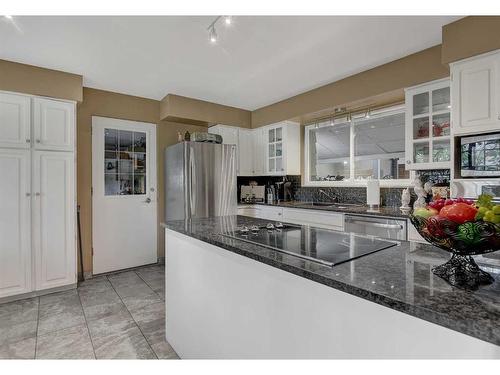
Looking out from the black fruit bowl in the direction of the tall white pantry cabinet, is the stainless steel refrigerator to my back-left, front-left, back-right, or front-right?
front-right

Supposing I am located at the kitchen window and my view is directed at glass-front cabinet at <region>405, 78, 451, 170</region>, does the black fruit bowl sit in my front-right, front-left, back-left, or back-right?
front-right

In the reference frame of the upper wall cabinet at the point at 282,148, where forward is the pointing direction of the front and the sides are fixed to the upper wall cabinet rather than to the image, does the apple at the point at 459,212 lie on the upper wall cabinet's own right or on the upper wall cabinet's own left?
on the upper wall cabinet's own left

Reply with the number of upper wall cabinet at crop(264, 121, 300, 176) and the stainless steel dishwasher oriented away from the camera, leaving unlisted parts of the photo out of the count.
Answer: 0

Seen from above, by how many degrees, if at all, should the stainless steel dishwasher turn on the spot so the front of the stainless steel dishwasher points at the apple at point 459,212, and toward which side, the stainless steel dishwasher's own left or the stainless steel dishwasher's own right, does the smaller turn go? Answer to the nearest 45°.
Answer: approximately 45° to the stainless steel dishwasher's own left

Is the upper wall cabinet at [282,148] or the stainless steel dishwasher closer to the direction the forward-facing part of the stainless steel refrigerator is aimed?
the stainless steel dishwasher

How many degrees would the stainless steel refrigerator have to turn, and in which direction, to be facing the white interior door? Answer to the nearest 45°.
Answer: approximately 135° to its right

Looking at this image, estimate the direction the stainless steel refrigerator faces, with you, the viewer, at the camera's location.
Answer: facing the viewer and to the right of the viewer

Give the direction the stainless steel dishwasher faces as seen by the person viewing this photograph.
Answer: facing the viewer and to the left of the viewer

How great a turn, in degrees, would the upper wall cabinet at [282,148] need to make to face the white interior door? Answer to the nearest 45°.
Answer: approximately 45° to its right

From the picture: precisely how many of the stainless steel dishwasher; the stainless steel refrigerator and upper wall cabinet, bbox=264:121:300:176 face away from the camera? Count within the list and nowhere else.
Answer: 0
